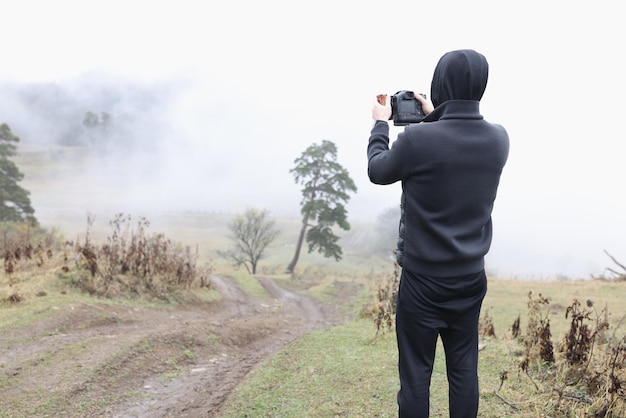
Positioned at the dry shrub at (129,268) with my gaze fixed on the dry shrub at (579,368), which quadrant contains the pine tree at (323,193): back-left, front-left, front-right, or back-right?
back-left

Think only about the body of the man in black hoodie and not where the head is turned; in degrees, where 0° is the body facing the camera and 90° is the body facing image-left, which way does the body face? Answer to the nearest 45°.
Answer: approximately 135°

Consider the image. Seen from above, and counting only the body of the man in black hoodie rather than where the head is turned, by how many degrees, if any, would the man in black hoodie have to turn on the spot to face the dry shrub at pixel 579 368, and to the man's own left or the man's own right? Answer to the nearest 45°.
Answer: approximately 90° to the man's own right

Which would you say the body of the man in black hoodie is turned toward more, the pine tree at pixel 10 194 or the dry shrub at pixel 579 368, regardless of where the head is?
the pine tree

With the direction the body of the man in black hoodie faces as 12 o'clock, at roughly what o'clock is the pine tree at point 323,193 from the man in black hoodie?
The pine tree is roughly at 1 o'clock from the man in black hoodie.

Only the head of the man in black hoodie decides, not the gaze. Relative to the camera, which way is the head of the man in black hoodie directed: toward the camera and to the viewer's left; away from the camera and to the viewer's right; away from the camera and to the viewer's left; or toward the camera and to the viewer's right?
away from the camera and to the viewer's left
